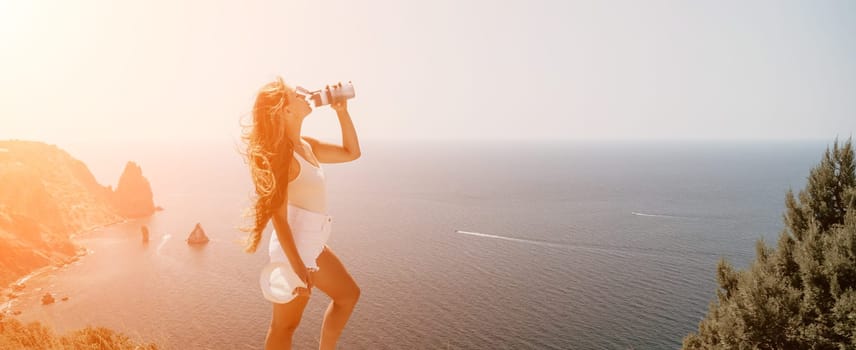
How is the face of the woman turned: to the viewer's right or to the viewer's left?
to the viewer's right

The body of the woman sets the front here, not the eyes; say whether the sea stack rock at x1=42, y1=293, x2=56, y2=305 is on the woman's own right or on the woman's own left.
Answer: on the woman's own left

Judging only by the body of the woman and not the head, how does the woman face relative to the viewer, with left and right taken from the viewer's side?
facing to the right of the viewer

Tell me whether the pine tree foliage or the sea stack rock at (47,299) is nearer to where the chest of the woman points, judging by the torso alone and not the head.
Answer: the pine tree foliage

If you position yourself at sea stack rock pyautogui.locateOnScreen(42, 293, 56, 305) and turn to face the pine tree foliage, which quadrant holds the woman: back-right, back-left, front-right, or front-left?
front-right

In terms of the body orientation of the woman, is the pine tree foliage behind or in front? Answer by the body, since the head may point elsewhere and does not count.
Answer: in front
